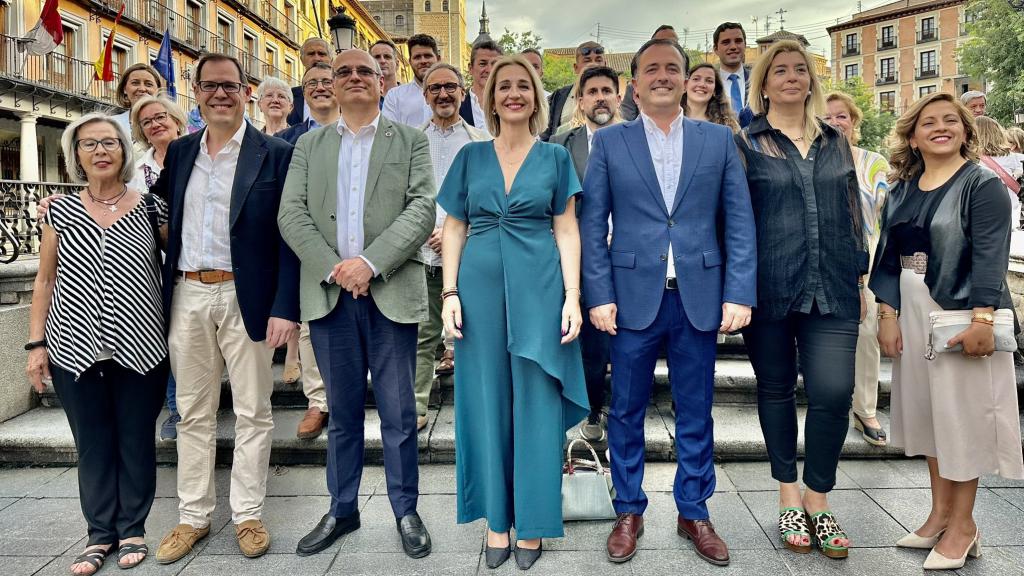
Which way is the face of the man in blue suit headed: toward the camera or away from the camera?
toward the camera

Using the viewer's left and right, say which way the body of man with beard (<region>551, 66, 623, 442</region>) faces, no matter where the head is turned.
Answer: facing the viewer

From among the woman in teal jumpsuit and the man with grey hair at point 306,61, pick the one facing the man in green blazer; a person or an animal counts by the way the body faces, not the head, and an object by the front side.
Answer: the man with grey hair

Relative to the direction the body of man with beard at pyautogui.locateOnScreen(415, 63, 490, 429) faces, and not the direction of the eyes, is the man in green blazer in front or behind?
in front

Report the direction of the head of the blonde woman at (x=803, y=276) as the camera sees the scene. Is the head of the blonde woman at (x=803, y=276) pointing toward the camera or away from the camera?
toward the camera

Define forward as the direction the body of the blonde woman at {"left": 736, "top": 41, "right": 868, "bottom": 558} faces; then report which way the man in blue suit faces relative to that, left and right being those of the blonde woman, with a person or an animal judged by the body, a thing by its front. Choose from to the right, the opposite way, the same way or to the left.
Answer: the same way

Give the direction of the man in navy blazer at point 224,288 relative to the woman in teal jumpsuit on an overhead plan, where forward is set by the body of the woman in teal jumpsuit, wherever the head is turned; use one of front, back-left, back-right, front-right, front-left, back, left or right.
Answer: right

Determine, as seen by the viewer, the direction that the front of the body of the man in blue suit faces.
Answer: toward the camera

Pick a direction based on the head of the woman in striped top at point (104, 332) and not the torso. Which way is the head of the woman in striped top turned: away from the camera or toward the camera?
toward the camera

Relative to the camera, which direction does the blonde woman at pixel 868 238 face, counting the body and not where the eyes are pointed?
toward the camera

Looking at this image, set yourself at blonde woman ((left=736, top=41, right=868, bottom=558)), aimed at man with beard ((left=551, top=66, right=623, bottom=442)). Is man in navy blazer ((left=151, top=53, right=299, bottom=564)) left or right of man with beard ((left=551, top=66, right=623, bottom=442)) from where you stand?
left

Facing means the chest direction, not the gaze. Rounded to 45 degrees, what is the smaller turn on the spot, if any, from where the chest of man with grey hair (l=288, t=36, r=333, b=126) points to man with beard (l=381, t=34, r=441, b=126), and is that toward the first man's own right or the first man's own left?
approximately 45° to the first man's own left

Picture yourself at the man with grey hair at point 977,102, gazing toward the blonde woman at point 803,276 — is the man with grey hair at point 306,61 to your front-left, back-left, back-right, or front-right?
front-right

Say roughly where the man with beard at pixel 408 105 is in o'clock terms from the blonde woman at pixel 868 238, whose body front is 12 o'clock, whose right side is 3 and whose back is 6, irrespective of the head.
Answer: The man with beard is roughly at 3 o'clock from the blonde woman.
